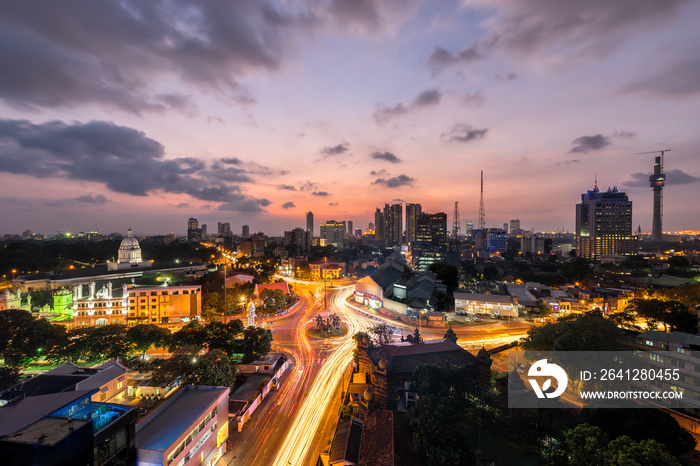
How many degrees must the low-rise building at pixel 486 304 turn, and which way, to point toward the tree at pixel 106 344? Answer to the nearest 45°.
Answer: approximately 45° to its right

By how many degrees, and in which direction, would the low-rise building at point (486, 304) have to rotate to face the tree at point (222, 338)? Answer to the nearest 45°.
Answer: approximately 45° to its right

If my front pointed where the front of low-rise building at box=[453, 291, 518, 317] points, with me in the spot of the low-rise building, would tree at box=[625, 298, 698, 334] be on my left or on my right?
on my left

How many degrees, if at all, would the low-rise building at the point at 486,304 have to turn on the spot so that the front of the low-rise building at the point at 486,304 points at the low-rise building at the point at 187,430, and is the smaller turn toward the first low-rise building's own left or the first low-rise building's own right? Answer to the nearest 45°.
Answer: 0° — it already faces it

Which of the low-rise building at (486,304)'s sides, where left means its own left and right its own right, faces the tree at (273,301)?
right

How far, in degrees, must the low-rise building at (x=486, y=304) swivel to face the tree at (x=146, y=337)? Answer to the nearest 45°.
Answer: approximately 45° to its right

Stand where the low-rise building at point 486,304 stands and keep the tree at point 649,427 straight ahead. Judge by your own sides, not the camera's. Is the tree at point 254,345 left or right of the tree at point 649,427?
right

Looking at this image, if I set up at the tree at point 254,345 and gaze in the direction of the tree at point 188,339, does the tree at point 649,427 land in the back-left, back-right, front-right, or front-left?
back-left

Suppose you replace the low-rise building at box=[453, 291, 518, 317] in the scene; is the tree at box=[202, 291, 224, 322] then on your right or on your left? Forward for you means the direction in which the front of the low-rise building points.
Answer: on your right

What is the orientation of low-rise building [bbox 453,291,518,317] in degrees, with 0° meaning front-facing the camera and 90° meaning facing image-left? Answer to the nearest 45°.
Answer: approximately 0°
